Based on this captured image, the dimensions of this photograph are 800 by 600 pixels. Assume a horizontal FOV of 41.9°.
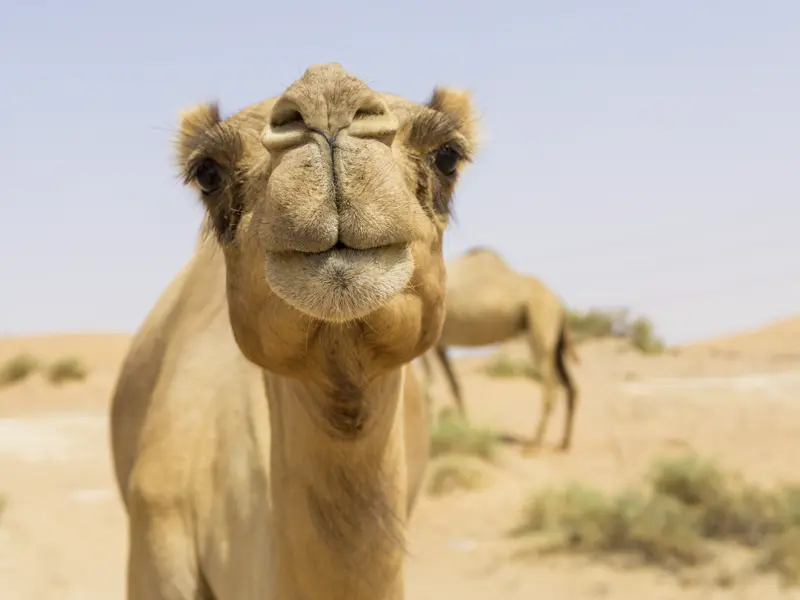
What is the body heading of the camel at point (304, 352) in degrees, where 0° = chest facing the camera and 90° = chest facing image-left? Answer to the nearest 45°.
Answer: approximately 0°

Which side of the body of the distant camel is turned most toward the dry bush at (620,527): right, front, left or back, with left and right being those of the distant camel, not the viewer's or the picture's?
left

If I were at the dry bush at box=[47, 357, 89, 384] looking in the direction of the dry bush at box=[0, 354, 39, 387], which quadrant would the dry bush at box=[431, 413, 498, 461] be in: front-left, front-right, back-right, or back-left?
back-left

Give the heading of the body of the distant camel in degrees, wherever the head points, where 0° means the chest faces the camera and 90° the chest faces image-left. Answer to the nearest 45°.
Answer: approximately 90°

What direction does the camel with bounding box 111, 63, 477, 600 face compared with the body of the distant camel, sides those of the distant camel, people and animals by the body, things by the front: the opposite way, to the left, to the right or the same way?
to the left

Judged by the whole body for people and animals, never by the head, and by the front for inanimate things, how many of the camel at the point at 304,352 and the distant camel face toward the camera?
1

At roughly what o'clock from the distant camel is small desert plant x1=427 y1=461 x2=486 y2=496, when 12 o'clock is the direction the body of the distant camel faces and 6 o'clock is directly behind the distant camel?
The small desert plant is roughly at 9 o'clock from the distant camel.

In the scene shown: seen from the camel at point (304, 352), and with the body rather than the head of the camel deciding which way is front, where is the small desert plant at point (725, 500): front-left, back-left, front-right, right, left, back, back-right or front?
back-left

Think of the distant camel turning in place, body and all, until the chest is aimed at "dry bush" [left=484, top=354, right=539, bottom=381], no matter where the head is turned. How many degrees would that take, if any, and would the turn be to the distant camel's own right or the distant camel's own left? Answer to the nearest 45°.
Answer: approximately 90° to the distant camel's own right

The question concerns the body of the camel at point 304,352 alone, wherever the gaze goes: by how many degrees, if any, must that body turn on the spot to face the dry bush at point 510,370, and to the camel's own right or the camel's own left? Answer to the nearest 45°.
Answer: approximately 180°

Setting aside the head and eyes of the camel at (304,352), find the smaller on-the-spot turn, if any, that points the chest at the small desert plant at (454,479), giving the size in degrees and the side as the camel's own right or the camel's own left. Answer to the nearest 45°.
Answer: approximately 180°

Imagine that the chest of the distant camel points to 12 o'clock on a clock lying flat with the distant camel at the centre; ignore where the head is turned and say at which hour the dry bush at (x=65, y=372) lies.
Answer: The dry bush is roughly at 1 o'clock from the distant camel.

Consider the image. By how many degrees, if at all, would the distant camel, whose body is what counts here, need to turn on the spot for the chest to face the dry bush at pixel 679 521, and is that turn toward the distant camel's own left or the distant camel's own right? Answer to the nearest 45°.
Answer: approximately 90° to the distant camel's own left

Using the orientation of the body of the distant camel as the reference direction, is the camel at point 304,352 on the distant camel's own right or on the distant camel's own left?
on the distant camel's own left
